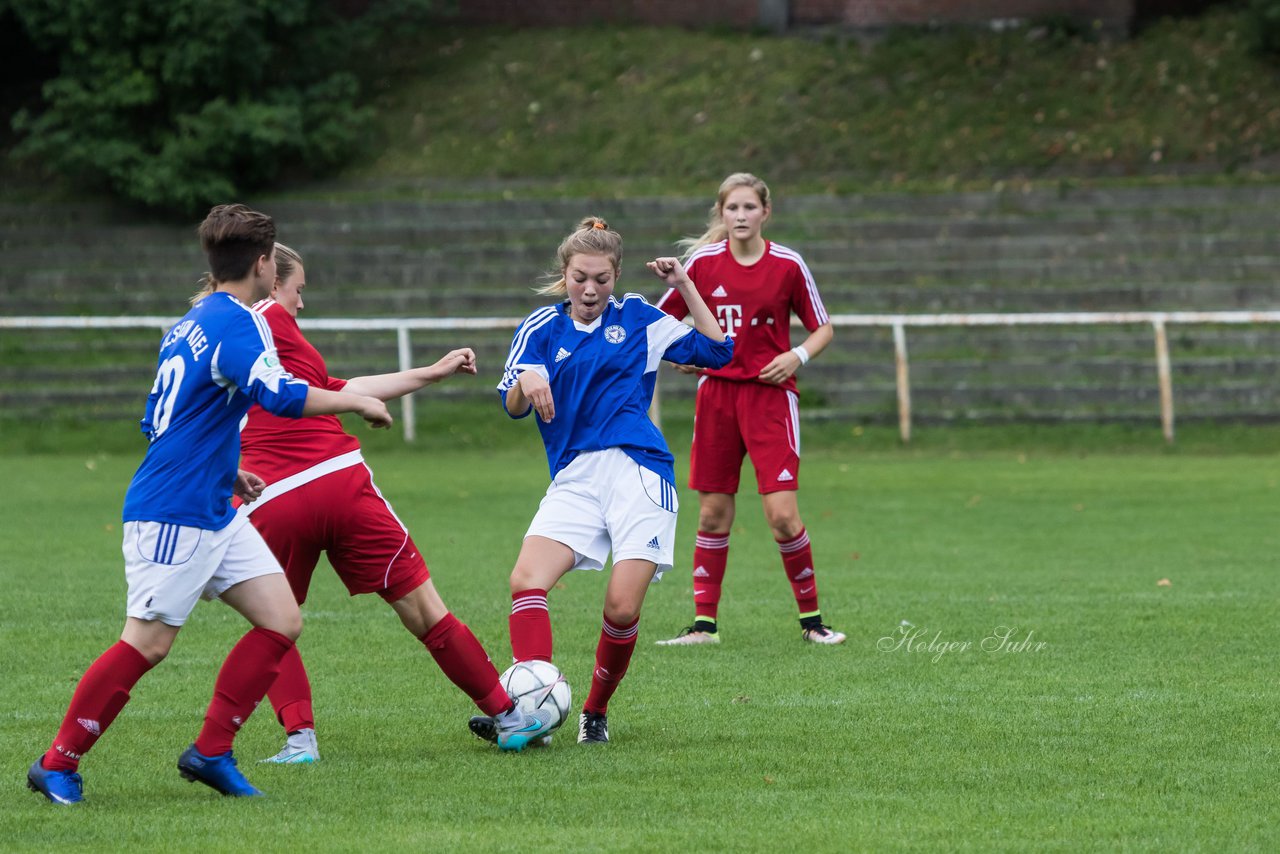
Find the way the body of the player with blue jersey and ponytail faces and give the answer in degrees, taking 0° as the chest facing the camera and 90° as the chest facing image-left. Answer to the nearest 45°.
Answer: approximately 0°

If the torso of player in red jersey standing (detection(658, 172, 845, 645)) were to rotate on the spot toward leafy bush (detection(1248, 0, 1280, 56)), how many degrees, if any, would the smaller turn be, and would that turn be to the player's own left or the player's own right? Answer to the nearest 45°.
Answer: approximately 135° to the player's own left

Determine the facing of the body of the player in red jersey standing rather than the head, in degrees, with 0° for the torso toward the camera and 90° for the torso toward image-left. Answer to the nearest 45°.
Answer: approximately 0°

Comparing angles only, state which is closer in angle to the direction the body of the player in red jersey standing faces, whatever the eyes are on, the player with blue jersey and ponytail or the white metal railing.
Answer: the player with blue jersey and ponytail

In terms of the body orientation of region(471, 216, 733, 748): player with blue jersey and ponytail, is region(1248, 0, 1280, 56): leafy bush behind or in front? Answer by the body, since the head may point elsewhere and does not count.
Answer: behind

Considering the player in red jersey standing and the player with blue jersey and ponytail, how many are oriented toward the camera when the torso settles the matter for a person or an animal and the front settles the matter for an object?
2

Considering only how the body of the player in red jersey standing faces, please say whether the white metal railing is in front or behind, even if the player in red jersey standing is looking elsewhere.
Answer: behind

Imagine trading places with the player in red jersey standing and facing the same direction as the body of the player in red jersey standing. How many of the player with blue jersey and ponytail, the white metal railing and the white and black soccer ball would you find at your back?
1

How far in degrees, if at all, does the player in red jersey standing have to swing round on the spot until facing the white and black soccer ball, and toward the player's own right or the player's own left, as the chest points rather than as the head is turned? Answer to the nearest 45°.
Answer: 0° — they already face it

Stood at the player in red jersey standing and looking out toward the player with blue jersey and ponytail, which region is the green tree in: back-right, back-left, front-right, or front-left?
back-right

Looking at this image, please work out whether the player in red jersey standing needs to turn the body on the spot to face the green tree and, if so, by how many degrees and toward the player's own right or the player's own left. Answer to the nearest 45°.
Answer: approximately 135° to the player's own right
